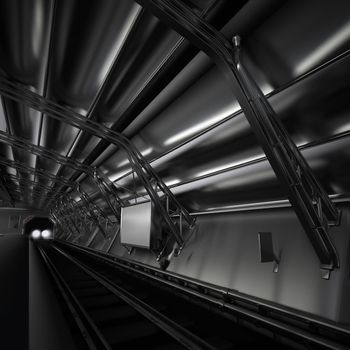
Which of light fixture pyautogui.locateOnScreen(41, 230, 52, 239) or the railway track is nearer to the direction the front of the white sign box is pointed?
the railway track

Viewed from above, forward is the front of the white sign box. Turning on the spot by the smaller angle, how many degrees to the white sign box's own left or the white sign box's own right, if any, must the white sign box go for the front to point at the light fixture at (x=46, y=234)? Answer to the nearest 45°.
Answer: approximately 135° to the white sign box's own right

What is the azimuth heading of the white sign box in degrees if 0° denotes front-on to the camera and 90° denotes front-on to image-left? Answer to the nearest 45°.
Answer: approximately 45°
